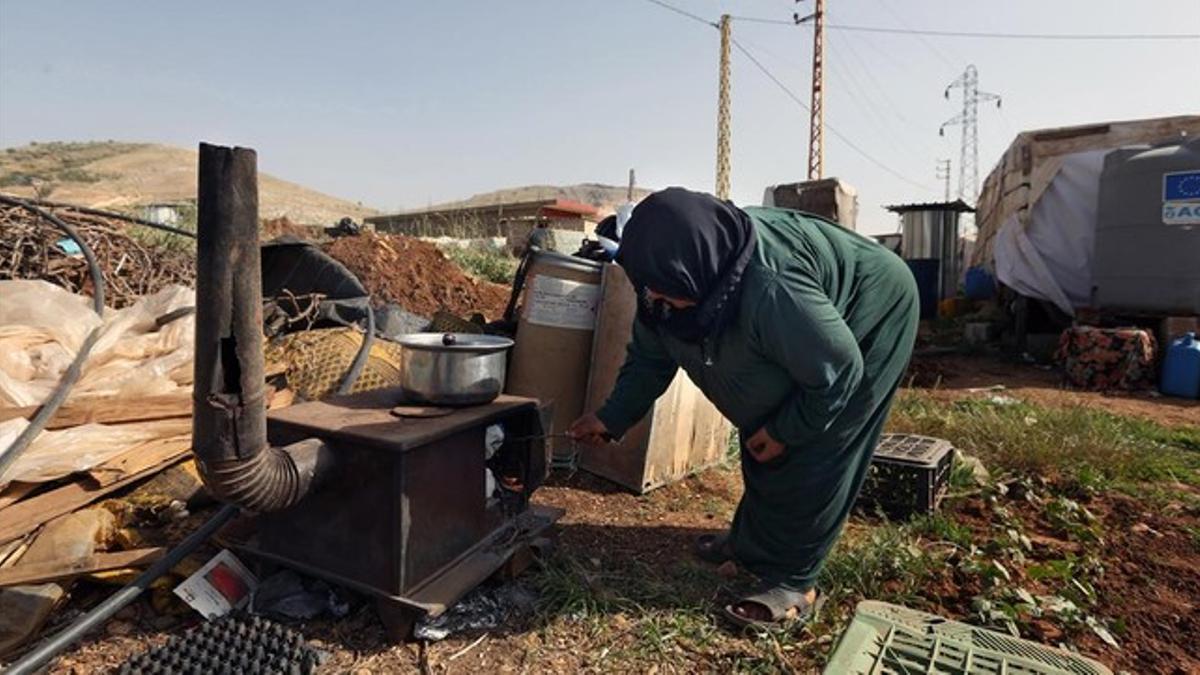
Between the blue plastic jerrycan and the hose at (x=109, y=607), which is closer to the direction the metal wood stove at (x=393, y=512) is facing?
the blue plastic jerrycan

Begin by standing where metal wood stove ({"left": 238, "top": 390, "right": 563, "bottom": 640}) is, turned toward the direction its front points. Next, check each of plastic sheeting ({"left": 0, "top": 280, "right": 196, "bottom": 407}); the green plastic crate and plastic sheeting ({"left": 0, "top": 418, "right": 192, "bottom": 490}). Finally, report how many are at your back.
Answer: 2

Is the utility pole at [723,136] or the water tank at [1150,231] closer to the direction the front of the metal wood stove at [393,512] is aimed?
the water tank

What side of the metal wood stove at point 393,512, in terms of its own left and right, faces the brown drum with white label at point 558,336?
left

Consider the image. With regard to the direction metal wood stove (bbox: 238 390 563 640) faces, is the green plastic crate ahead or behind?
ahead

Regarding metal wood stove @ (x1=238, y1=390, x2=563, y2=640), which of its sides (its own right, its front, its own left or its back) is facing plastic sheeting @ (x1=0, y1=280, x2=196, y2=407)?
back

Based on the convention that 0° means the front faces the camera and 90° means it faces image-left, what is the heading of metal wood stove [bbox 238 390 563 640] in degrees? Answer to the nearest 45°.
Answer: approximately 315°
